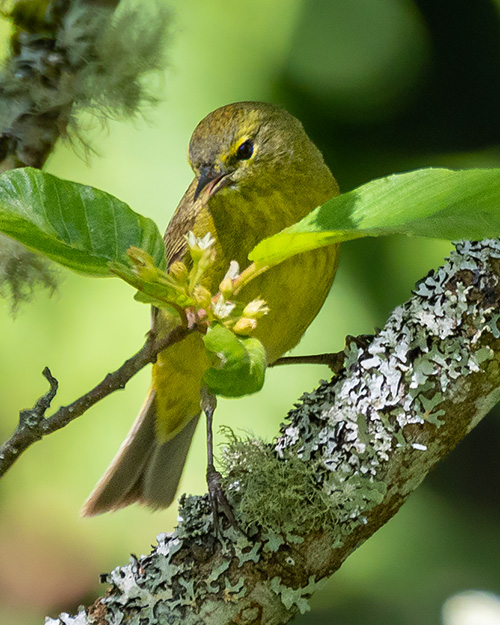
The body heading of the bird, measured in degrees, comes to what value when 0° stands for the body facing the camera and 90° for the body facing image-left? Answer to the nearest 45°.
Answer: approximately 315°
